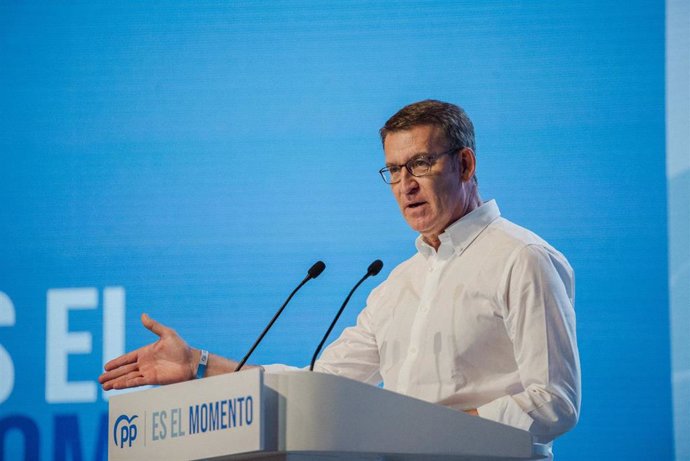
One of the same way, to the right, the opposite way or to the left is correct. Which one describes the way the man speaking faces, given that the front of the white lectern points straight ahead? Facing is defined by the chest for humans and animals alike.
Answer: the same way

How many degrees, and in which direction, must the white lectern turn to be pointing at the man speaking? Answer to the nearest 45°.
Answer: approximately 180°

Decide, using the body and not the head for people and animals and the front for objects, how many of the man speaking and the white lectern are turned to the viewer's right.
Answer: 0

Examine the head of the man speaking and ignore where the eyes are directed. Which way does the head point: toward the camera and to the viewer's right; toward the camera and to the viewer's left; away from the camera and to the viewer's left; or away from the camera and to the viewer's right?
toward the camera and to the viewer's left

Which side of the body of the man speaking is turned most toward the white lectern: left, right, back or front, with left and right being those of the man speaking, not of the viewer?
front

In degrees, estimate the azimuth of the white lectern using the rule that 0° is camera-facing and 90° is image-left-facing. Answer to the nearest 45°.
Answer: approximately 45°
